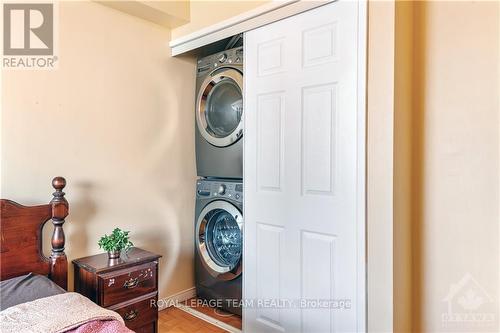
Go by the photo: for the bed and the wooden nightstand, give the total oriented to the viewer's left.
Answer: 0

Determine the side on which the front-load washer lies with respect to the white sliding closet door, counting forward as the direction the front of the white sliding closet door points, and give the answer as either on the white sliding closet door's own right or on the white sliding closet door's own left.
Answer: on the white sliding closet door's own right

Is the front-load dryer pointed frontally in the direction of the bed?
yes

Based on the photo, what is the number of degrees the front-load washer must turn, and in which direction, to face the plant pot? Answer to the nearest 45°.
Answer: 0° — it already faces it

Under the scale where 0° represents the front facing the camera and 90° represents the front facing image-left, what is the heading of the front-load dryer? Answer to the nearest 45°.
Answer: approximately 45°

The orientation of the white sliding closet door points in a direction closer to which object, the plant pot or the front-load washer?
the plant pot

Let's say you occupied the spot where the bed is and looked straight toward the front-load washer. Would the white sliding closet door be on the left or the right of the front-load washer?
right

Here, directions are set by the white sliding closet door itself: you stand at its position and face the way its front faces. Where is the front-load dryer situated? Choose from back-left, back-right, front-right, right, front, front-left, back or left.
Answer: right

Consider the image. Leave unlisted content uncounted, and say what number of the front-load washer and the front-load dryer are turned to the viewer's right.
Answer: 0

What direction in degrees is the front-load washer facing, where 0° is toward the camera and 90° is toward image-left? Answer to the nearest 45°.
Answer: approximately 45°

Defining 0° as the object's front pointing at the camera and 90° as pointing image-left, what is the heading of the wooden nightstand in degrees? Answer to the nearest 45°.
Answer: approximately 315°
